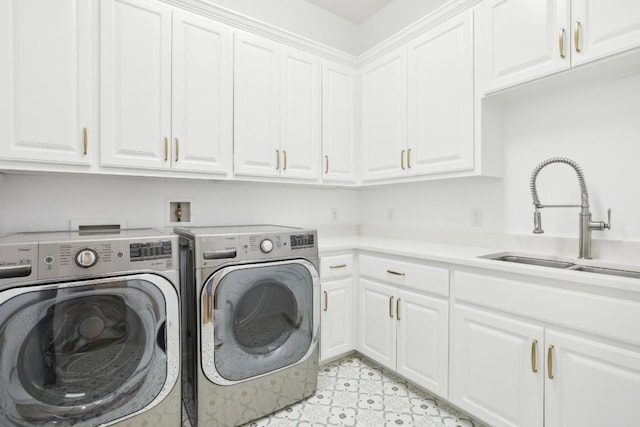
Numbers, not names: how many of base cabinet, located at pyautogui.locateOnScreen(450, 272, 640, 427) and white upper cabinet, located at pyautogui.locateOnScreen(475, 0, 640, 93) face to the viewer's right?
0

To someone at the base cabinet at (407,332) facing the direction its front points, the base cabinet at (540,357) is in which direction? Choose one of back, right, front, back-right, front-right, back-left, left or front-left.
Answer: left

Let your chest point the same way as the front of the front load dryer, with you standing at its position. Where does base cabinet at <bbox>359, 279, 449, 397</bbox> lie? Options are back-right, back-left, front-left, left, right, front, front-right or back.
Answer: front-left

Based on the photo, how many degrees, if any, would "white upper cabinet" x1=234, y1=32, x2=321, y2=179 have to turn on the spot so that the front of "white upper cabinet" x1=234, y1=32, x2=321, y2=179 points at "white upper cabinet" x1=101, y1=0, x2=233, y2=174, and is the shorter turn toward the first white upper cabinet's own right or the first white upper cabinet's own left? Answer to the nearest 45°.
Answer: approximately 90° to the first white upper cabinet's own right

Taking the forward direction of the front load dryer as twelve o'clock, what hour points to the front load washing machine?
The front load washing machine is roughly at 4 o'clock from the front load dryer.

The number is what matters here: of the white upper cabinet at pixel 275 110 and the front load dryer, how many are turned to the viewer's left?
0

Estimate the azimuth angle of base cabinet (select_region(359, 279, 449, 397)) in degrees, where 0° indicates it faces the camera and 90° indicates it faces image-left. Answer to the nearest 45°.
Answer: approximately 45°
